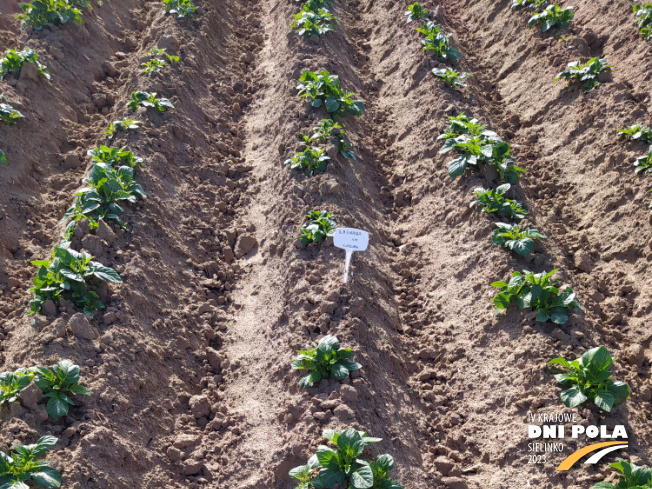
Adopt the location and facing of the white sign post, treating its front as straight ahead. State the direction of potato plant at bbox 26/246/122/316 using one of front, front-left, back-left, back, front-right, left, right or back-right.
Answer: right

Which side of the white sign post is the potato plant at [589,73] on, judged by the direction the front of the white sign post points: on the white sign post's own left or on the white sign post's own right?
on the white sign post's own left

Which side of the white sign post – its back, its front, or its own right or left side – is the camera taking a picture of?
front

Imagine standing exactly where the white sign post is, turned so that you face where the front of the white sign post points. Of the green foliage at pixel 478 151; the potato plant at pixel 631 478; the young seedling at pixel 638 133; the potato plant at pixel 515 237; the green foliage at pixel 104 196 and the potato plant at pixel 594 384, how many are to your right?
1

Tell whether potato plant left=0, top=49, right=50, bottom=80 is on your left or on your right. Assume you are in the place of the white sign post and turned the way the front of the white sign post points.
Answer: on your right
